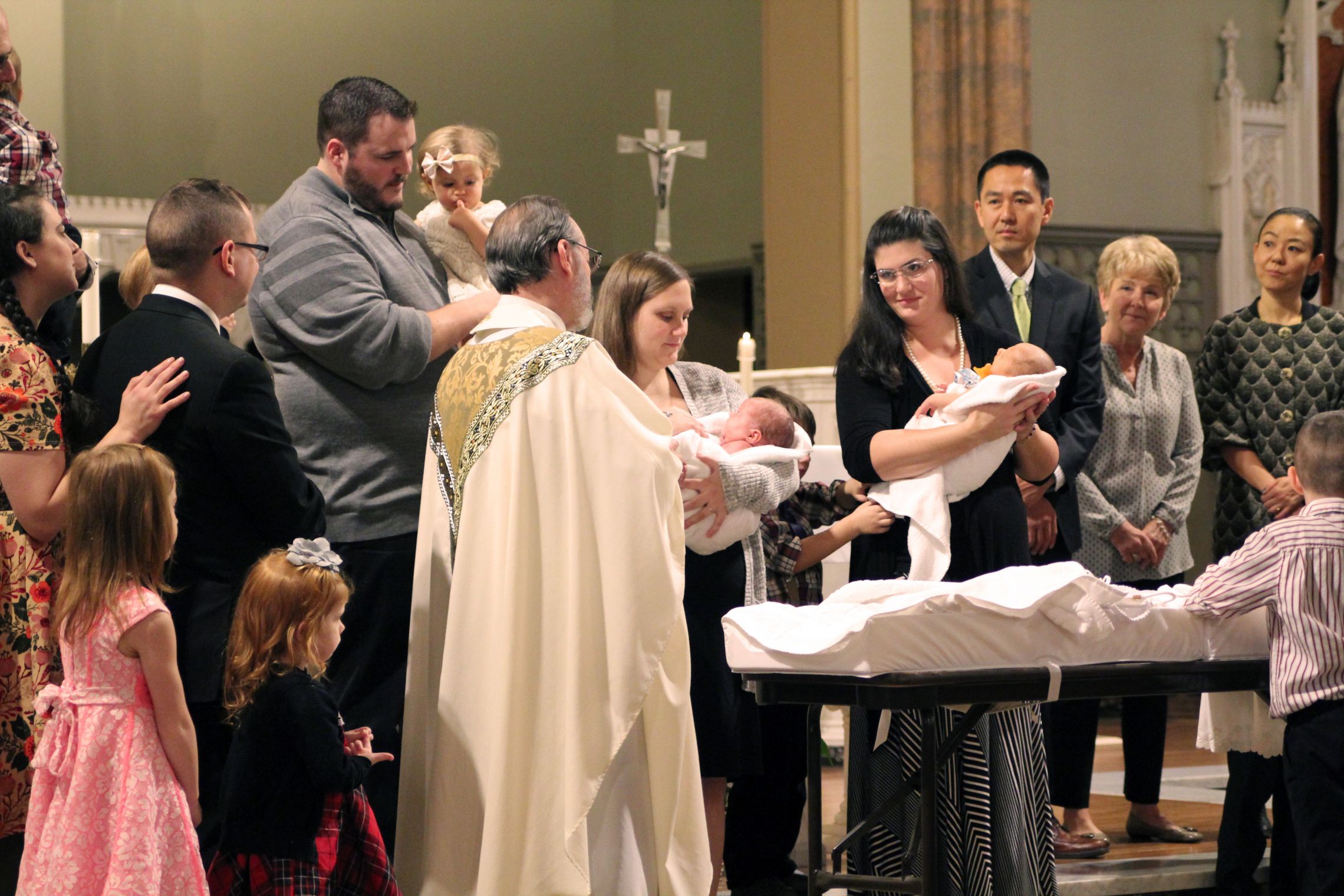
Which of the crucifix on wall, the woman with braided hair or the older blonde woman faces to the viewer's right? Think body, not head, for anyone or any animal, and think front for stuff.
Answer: the woman with braided hair

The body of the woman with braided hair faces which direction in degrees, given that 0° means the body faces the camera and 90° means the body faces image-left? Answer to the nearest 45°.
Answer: approximately 270°

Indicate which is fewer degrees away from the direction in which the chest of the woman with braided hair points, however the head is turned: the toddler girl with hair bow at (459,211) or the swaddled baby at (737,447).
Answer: the swaddled baby

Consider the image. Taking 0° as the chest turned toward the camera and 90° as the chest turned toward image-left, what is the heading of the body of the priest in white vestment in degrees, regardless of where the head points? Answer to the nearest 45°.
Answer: approximately 225°

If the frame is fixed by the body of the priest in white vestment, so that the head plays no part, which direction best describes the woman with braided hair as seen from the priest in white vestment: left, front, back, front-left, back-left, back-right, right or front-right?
back-left
